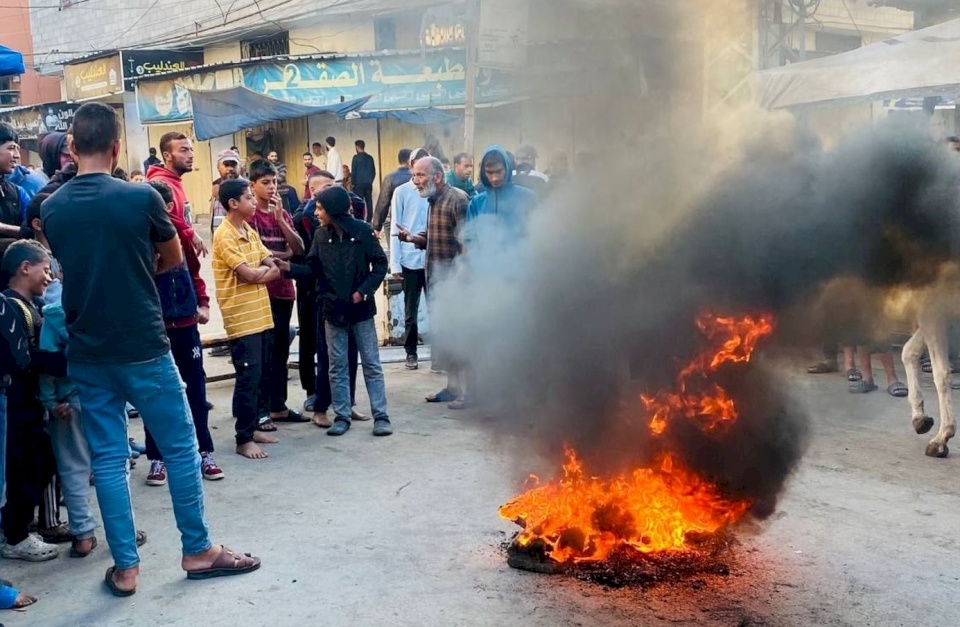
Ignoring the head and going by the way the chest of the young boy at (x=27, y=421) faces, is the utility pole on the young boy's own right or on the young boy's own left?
on the young boy's own left

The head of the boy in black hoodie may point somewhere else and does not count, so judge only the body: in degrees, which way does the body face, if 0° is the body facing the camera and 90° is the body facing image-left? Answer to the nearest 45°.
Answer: approximately 45°

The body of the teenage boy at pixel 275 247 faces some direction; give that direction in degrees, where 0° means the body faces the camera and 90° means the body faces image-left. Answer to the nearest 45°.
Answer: approximately 315°

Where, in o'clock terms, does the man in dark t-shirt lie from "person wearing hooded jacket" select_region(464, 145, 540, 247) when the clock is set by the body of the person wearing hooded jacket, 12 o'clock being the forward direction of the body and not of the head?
The man in dark t-shirt is roughly at 1 o'clock from the person wearing hooded jacket.

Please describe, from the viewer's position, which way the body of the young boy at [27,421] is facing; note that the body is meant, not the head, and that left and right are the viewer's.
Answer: facing to the right of the viewer

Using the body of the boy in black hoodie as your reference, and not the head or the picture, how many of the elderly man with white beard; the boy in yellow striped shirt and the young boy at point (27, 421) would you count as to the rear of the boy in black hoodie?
1

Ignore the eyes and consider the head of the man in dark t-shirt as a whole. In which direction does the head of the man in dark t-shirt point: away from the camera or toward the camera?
away from the camera
